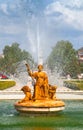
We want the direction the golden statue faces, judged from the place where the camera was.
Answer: facing the viewer
